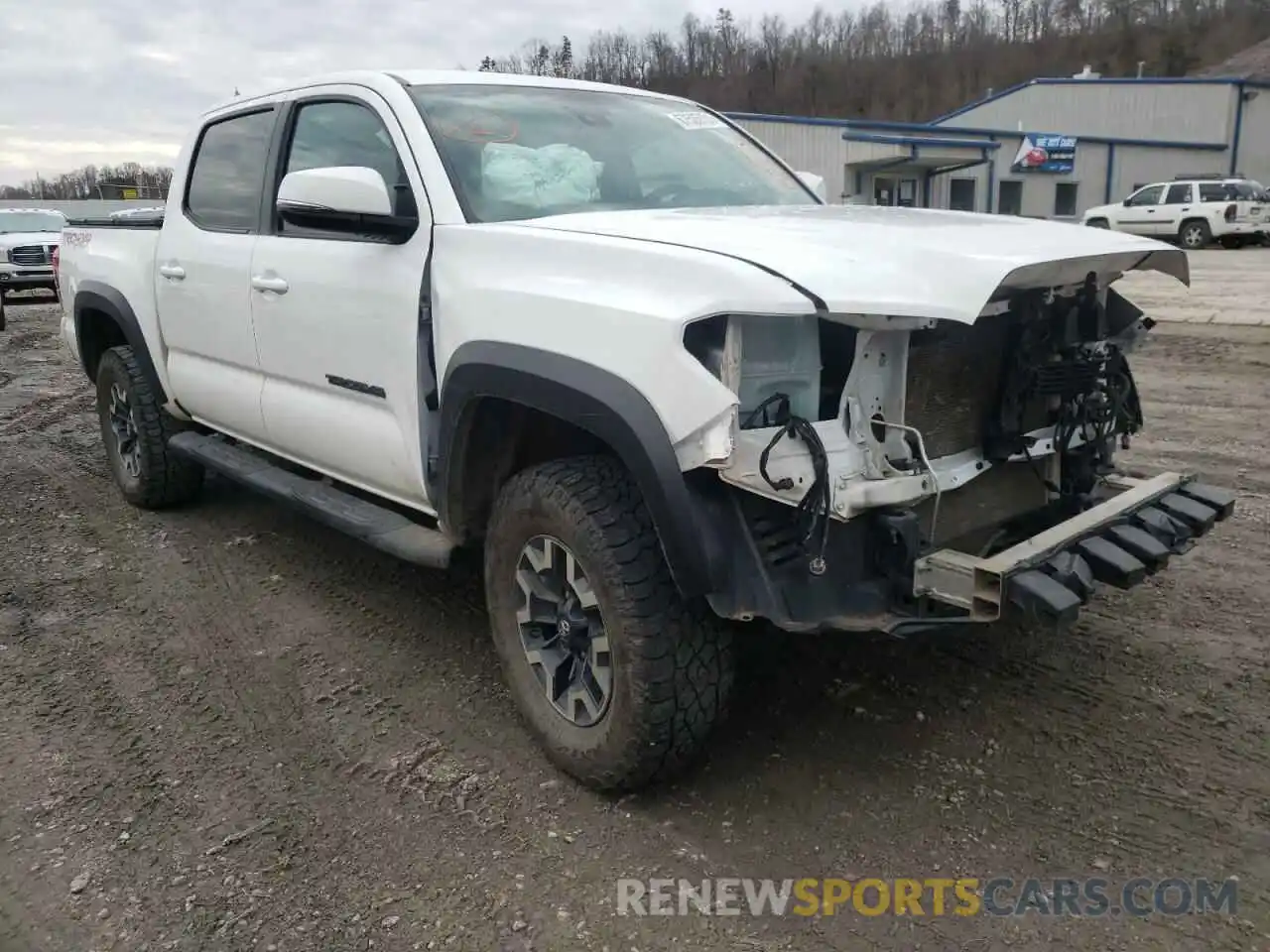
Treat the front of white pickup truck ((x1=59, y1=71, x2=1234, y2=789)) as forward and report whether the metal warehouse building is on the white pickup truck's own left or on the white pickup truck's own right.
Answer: on the white pickup truck's own left

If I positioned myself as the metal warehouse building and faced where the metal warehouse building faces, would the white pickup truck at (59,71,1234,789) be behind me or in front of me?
in front

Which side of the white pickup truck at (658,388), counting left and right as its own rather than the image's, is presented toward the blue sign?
left

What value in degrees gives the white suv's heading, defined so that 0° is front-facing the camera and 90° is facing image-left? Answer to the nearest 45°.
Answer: approximately 135°

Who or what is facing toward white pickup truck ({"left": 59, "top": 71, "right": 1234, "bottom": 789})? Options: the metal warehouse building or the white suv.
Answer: the metal warehouse building

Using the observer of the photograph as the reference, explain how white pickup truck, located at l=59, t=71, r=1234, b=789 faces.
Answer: facing the viewer and to the right of the viewer

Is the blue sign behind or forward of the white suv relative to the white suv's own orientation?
forward

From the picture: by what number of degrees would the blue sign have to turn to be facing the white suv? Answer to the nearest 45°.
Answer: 0° — it already faces it

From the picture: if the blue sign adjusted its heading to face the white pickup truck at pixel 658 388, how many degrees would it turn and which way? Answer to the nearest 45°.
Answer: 0° — it already faces it

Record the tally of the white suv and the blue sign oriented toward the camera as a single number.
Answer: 1

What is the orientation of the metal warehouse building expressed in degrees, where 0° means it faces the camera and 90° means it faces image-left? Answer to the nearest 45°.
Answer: approximately 0°

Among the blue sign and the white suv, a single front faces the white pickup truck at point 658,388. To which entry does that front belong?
the blue sign
